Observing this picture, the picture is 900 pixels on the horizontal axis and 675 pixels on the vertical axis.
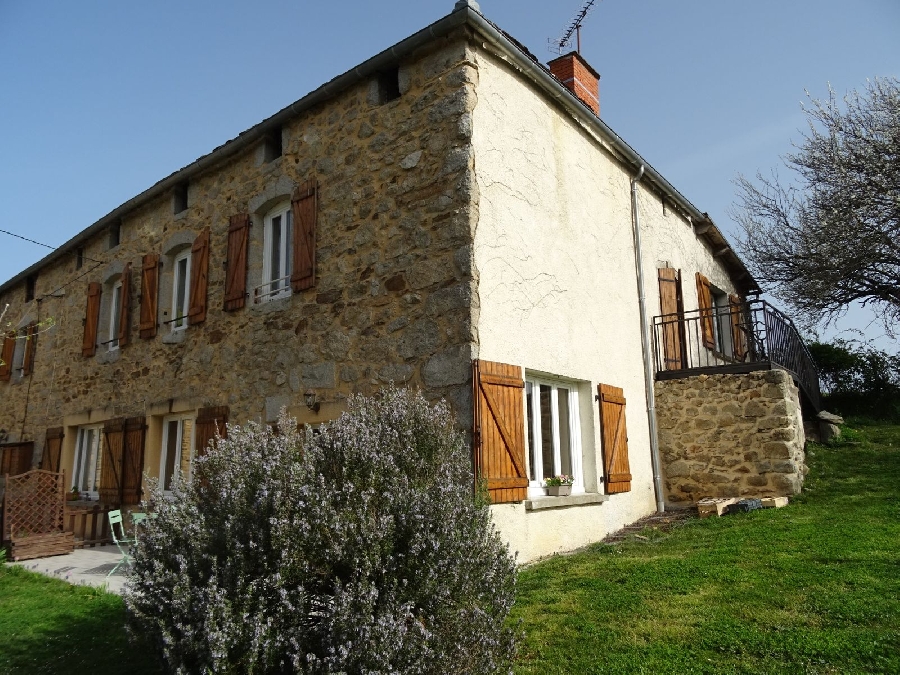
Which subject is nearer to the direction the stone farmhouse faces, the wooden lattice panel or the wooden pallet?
the wooden lattice panel

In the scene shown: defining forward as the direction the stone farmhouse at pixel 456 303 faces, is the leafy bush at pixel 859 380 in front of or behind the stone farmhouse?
behind

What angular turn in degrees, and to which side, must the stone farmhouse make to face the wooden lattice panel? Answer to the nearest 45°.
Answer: approximately 45° to its right

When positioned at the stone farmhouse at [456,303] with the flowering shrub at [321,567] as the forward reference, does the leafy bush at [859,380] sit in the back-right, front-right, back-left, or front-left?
back-left

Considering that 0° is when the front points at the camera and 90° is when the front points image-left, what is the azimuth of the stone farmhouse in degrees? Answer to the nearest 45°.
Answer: approximately 45°

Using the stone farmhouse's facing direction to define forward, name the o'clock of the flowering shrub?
The flowering shrub is roughly at 11 o'clock from the stone farmhouse.

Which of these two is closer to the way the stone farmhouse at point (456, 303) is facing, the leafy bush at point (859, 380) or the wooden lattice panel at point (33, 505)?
the wooden lattice panel

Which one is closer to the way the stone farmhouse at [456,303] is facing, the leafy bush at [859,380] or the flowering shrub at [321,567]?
the flowering shrub

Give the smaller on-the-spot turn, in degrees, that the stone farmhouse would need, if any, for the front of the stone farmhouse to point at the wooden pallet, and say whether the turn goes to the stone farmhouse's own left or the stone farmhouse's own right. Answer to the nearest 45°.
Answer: approximately 135° to the stone farmhouse's own left
